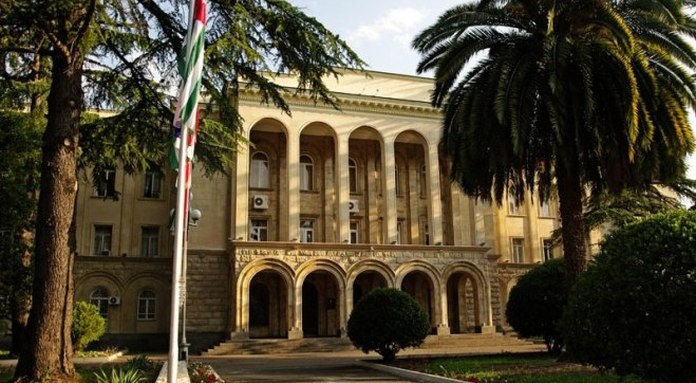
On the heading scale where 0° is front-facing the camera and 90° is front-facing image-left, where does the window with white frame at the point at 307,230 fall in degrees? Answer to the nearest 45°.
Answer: approximately 0°

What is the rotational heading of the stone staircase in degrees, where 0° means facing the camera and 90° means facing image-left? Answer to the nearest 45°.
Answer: approximately 0°

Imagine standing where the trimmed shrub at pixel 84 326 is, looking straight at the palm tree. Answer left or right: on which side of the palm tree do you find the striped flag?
right

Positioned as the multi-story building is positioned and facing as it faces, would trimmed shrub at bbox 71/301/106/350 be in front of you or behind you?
in front

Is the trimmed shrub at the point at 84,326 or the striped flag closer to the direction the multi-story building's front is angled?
the striped flag

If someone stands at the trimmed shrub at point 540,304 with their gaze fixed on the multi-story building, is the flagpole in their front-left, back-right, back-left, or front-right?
back-left

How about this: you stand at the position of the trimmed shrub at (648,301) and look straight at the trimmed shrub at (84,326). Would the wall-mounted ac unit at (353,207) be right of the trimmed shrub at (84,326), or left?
right

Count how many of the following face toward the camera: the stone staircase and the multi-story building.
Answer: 2

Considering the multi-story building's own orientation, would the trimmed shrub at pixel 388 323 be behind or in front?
in front

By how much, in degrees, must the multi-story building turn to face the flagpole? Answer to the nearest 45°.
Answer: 0° — it already faces it

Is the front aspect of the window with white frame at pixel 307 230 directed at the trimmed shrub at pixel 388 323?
yes

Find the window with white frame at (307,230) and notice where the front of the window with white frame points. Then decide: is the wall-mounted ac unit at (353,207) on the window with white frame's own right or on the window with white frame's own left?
on the window with white frame's own left
